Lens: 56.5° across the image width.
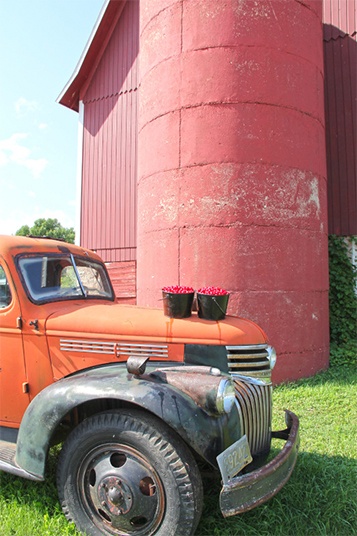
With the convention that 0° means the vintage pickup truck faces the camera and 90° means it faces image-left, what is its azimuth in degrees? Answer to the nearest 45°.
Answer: approximately 315°

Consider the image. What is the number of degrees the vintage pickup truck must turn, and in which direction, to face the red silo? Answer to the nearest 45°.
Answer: approximately 90° to its left
